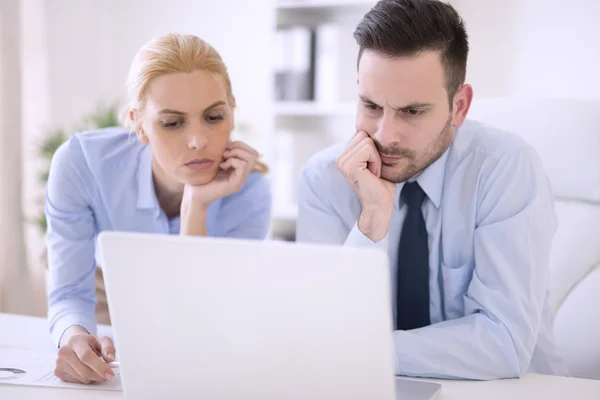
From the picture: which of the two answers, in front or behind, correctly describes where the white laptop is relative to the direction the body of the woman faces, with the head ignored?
in front

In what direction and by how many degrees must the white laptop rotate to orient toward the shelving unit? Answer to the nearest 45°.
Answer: approximately 45° to its left

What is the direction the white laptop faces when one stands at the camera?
facing away from the viewer and to the right of the viewer

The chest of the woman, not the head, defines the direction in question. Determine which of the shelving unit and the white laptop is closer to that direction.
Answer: the white laptop

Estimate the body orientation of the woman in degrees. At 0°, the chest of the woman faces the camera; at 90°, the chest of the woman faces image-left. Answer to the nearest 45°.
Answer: approximately 0°

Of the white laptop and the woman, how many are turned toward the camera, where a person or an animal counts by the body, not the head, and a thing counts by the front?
1

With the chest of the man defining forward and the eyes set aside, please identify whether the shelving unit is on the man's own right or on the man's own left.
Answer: on the man's own right

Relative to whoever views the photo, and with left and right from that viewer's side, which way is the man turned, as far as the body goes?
facing the viewer and to the left of the viewer
